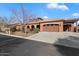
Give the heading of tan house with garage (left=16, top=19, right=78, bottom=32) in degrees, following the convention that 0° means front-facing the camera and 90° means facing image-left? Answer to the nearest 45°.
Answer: approximately 45°
